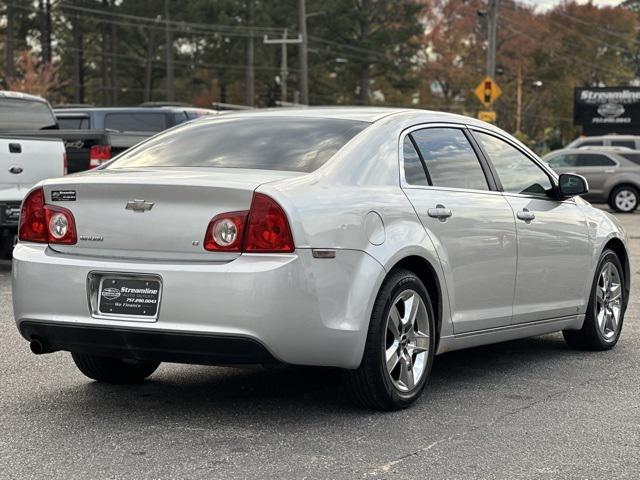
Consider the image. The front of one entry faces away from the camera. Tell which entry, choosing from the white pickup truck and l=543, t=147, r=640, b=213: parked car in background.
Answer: the white pickup truck

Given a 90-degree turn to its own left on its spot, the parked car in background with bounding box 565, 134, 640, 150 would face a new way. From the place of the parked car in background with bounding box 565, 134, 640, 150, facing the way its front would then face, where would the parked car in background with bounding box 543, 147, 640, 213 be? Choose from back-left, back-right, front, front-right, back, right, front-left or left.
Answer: front

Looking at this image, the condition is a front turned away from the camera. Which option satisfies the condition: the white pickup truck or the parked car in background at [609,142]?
the white pickup truck

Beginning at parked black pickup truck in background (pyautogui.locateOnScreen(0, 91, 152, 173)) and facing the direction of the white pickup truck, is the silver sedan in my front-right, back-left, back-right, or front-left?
front-left

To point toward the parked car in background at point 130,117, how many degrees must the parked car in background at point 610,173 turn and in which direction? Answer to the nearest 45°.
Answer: approximately 45° to its left

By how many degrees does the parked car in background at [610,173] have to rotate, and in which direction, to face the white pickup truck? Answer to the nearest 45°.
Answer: approximately 90° to its left

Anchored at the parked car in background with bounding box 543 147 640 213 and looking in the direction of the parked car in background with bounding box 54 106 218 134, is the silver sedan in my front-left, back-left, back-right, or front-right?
front-left

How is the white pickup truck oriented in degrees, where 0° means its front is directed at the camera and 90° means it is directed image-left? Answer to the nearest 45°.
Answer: approximately 180°

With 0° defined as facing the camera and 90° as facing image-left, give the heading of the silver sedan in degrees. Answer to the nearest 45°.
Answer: approximately 225°

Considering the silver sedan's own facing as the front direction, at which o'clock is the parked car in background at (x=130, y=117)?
The parked car in background is roughly at 10 o'clock from the silver sedan.

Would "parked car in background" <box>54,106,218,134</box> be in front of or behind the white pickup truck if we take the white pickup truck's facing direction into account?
in front

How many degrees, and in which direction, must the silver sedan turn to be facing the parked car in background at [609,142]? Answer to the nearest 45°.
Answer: approximately 45° to its left

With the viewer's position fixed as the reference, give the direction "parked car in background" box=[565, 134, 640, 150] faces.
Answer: facing to the left of the viewer
